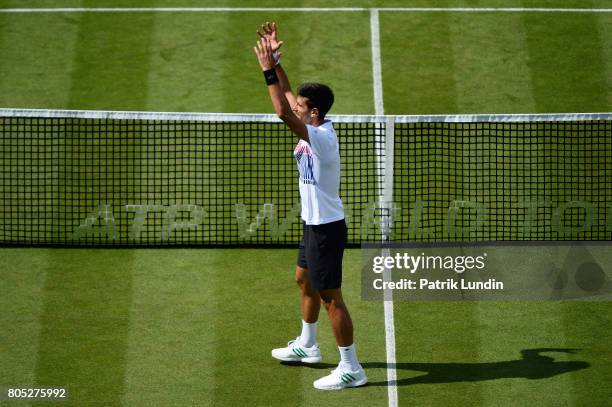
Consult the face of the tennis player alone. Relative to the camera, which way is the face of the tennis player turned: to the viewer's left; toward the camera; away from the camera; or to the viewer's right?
to the viewer's left

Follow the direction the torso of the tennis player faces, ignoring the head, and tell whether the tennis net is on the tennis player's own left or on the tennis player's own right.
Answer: on the tennis player's own right

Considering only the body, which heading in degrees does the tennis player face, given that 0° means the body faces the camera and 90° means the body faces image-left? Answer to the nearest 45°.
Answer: approximately 90°
